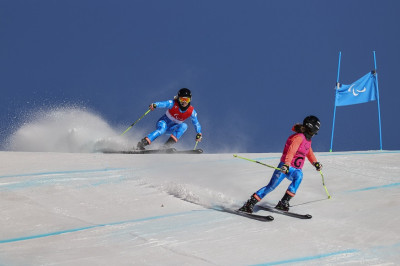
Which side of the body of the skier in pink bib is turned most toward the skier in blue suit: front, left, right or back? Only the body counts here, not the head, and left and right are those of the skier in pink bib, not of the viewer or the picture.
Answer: back

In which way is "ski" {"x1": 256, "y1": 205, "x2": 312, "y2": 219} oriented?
to the viewer's right

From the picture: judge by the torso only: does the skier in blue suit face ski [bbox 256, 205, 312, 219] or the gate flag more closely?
the ski

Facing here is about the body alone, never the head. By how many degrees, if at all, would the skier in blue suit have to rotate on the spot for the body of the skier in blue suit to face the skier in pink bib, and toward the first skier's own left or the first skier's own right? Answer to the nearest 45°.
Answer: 0° — they already face them

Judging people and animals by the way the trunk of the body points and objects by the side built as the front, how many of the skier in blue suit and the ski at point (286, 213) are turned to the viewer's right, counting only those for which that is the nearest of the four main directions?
1

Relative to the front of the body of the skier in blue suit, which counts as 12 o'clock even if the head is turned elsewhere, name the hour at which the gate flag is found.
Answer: The gate flag is roughly at 8 o'clock from the skier in blue suit.

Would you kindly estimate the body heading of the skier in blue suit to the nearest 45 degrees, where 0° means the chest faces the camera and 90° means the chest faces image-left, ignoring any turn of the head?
approximately 0°

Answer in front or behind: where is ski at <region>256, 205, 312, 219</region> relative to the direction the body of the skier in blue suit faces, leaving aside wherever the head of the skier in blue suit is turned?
in front

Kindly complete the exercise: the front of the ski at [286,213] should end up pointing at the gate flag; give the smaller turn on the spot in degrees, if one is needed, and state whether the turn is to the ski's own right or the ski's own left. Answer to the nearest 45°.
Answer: approximately 90° to the ski's own left

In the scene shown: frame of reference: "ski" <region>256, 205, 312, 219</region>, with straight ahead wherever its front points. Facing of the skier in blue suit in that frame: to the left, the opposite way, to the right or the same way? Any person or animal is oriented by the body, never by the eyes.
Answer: to the right

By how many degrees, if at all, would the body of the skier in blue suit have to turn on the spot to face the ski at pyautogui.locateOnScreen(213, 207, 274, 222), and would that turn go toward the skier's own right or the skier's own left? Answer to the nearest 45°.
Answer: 0° — they already face it
